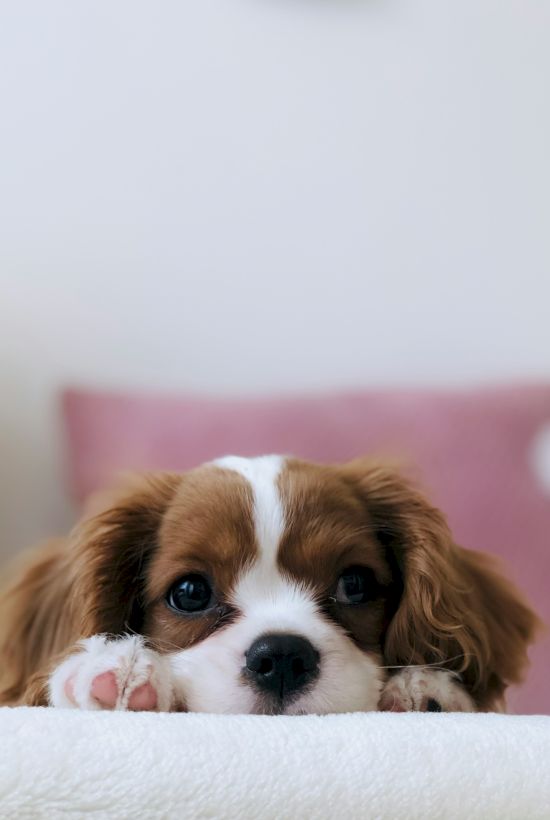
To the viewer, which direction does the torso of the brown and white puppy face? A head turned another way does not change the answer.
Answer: toward the camera

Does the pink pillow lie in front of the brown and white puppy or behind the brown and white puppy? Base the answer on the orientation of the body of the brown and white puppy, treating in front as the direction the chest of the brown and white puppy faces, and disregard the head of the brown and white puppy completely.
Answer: behind
